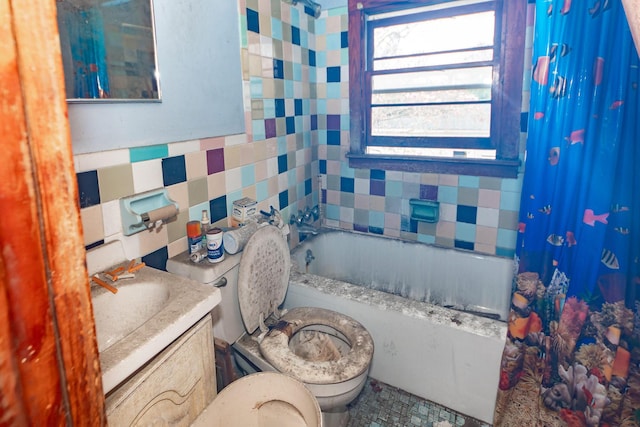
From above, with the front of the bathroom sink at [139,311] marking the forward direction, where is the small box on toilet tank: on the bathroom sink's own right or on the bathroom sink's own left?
on the bathroom sink's own left

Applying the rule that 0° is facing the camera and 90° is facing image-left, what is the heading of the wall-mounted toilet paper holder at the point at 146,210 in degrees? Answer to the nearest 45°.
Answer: approximately 315°

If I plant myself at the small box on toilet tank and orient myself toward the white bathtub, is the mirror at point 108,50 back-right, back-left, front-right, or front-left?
back-right

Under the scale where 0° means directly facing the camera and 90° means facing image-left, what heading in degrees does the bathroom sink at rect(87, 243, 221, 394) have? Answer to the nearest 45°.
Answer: approximately 315°

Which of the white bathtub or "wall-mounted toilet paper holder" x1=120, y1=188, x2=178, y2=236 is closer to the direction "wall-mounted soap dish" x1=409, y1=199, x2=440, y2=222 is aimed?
the white bathtub

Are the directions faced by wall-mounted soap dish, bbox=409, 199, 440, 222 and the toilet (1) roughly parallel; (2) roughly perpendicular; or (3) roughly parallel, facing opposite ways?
roughly perpendicular

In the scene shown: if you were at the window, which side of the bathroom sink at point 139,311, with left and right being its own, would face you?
left

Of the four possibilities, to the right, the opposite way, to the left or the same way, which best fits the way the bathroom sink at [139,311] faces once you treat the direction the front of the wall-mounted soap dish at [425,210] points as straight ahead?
to the left

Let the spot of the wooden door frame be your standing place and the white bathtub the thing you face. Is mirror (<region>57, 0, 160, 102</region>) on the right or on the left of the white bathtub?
left

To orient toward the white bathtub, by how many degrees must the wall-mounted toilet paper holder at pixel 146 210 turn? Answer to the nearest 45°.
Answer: approximately 45° to its left
